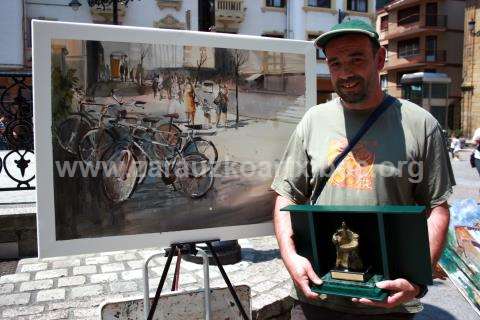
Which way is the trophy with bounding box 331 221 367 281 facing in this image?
toward the camera

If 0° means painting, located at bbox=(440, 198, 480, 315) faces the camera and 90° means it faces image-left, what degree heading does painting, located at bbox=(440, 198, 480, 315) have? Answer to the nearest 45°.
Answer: approximately 45°

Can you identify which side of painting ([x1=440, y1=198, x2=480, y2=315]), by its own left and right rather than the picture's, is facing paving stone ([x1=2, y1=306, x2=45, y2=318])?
front

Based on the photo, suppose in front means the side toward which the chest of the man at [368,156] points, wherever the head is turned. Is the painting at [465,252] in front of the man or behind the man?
behind

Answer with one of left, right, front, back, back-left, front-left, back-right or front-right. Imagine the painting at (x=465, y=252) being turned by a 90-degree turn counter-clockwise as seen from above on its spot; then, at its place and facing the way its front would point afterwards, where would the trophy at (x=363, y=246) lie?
front-right

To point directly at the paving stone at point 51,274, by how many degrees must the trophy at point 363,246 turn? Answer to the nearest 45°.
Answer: approximately 135° to its right

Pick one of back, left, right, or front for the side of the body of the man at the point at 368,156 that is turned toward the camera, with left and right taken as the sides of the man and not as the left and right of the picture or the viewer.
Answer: front

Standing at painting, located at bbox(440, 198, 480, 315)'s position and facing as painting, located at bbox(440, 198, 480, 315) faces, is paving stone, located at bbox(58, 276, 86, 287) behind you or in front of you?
in front

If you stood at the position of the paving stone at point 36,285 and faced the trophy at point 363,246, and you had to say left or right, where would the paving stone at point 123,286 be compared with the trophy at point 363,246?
left

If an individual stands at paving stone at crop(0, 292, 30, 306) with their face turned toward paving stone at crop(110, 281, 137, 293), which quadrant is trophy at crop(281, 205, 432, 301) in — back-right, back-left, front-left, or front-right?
front-right

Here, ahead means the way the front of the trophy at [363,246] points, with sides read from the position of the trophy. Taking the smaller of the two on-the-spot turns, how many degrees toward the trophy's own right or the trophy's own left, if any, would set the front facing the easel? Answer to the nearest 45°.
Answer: approximately 135° to the trophy's own right

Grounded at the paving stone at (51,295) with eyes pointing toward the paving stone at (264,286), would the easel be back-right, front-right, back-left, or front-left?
front-right
